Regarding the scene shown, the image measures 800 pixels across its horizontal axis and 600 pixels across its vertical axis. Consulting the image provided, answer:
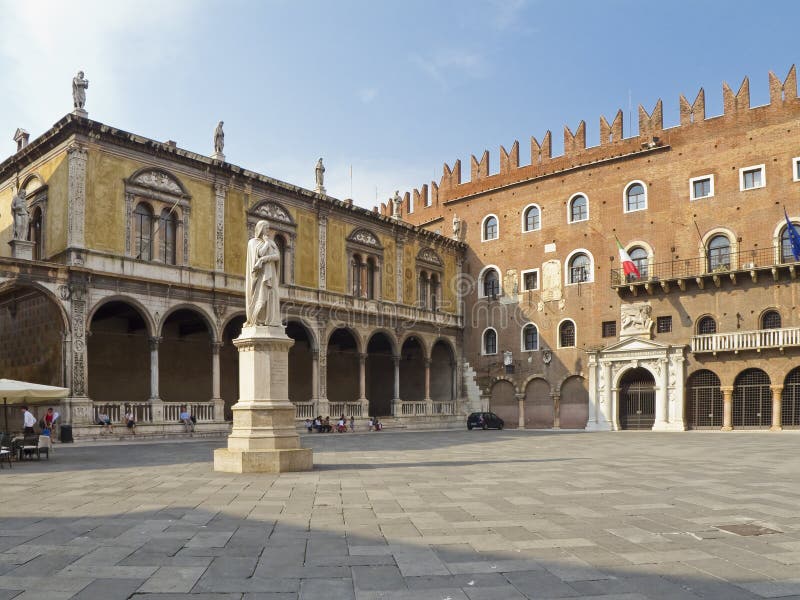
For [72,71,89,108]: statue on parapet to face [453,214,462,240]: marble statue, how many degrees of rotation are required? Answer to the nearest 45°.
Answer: approximately 90° to its left

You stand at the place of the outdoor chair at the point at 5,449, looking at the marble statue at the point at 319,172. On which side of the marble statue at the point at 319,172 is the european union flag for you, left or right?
right

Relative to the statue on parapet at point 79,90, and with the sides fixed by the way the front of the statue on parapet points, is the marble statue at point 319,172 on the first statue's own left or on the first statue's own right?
on the first statue's own left

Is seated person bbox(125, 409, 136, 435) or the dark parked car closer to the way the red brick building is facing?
the seated person
